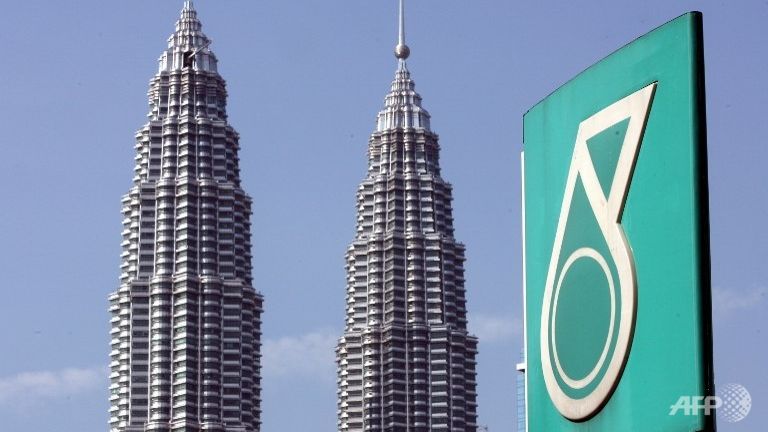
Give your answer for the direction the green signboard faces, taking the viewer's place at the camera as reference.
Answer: facing the viewer and to the left of the viewer
